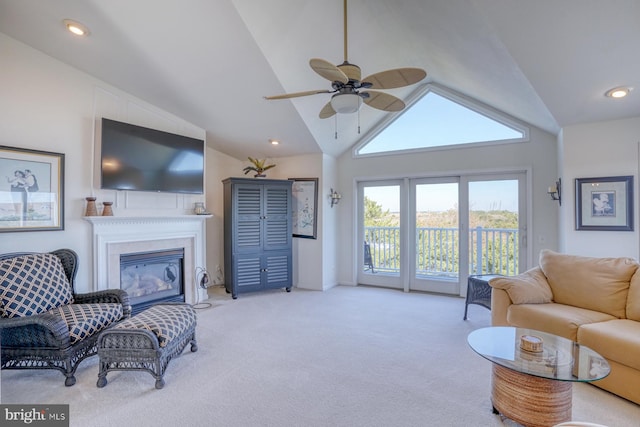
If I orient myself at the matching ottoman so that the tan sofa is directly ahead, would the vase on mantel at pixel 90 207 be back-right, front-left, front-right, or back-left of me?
back-left

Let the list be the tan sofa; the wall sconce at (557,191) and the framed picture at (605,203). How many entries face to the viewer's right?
0

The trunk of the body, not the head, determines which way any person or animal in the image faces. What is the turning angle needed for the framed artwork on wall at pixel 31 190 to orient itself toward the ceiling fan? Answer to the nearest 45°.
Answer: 0° — it already faces it

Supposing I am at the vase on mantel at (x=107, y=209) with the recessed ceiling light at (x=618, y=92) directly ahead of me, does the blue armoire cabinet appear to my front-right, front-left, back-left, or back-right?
front-left

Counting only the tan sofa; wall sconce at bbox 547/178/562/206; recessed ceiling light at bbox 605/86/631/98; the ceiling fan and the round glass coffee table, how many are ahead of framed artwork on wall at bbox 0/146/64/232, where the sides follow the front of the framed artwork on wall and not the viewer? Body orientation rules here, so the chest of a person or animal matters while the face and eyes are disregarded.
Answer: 5

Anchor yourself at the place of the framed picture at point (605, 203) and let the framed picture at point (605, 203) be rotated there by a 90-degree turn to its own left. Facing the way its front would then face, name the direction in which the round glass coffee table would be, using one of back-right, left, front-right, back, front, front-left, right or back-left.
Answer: right

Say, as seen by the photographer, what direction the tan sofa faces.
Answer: facing the viewer and to the left of the viewer

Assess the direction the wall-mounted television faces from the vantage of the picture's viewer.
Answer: facing the viewer and to the right of the viewer

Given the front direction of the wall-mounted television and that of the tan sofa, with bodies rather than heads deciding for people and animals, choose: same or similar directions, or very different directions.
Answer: very different directions

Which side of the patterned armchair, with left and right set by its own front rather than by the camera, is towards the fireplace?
left

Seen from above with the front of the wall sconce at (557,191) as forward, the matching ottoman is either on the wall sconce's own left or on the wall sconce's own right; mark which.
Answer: on the wall sconce's own left

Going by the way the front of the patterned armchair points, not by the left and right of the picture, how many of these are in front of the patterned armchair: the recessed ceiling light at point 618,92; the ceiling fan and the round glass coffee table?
3

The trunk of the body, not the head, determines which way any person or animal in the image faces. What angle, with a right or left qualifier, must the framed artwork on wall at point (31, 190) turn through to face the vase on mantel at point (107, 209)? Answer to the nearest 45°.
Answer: approximately 45° to its left

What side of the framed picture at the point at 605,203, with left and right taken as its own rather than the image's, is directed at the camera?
front

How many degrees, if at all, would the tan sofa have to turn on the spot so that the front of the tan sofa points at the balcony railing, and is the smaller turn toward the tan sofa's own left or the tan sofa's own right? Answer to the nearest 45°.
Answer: approximately 90° to the tan sofa's own right

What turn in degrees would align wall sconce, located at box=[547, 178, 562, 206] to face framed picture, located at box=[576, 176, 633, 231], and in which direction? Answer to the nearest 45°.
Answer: approximately 135° to its left
